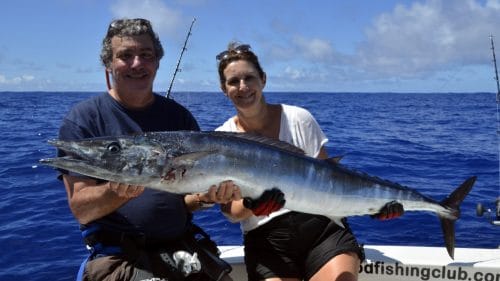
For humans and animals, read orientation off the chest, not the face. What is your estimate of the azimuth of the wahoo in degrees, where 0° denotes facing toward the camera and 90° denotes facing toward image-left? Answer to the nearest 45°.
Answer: approximately 90°

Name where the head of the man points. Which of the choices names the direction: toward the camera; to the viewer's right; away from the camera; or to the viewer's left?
toward the camera

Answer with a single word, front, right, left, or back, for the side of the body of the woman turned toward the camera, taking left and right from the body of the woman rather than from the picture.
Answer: front

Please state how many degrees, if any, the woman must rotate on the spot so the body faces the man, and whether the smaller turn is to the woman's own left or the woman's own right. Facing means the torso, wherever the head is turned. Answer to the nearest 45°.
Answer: approximately 45° to the woman's own right
